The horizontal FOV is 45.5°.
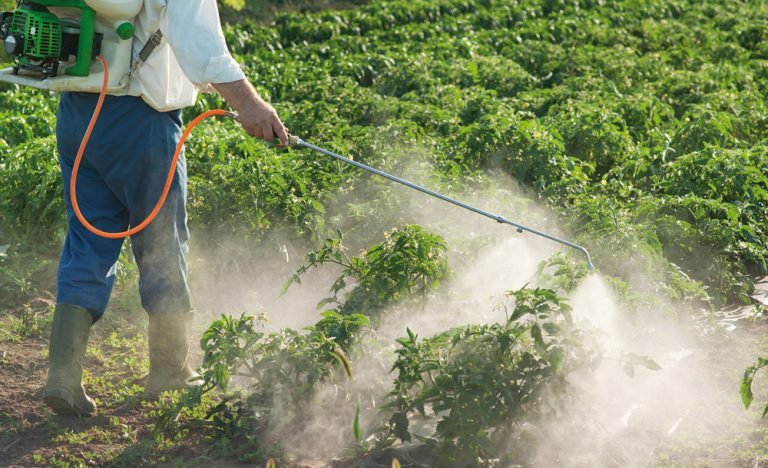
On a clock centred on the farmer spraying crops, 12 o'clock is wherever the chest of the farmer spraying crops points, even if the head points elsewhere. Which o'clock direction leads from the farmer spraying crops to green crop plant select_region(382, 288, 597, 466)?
The green crop plant is roughly at 3 o'clock from the farmer spraying crops.

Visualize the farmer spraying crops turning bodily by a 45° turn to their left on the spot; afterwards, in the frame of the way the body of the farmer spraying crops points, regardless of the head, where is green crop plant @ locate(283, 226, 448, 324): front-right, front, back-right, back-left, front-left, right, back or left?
right

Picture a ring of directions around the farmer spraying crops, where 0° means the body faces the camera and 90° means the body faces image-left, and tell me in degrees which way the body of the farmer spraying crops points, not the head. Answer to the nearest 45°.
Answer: approximately 225°
